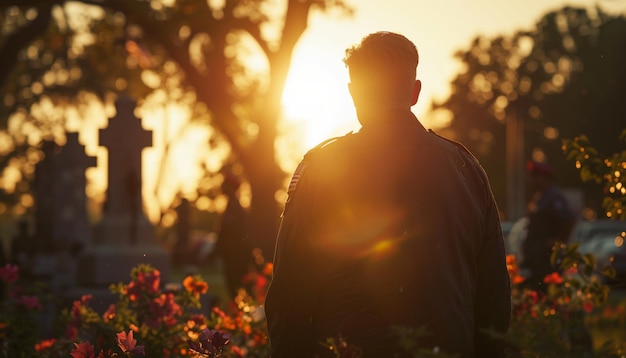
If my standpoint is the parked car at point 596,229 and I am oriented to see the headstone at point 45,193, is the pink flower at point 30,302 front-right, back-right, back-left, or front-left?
front-left

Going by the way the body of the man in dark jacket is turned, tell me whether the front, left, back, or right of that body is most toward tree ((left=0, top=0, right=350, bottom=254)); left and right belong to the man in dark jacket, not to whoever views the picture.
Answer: front

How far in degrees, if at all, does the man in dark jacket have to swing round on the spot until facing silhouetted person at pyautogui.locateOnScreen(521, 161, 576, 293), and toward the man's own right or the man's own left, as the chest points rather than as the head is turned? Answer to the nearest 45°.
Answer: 0° — they already face them

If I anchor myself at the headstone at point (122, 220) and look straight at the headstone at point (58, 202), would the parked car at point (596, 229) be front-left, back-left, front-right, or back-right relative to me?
front-right

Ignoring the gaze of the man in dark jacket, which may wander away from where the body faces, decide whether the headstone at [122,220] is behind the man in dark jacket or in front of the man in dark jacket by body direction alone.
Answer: in front

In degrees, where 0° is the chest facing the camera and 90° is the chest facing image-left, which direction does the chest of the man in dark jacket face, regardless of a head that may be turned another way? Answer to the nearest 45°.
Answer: approximately 180°

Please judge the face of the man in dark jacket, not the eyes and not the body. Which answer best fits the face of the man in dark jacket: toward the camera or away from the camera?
away from the camera

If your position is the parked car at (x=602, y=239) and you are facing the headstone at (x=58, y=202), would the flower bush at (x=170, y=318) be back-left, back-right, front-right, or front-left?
front-left

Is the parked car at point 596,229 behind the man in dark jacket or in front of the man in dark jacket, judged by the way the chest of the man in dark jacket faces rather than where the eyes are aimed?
in front
